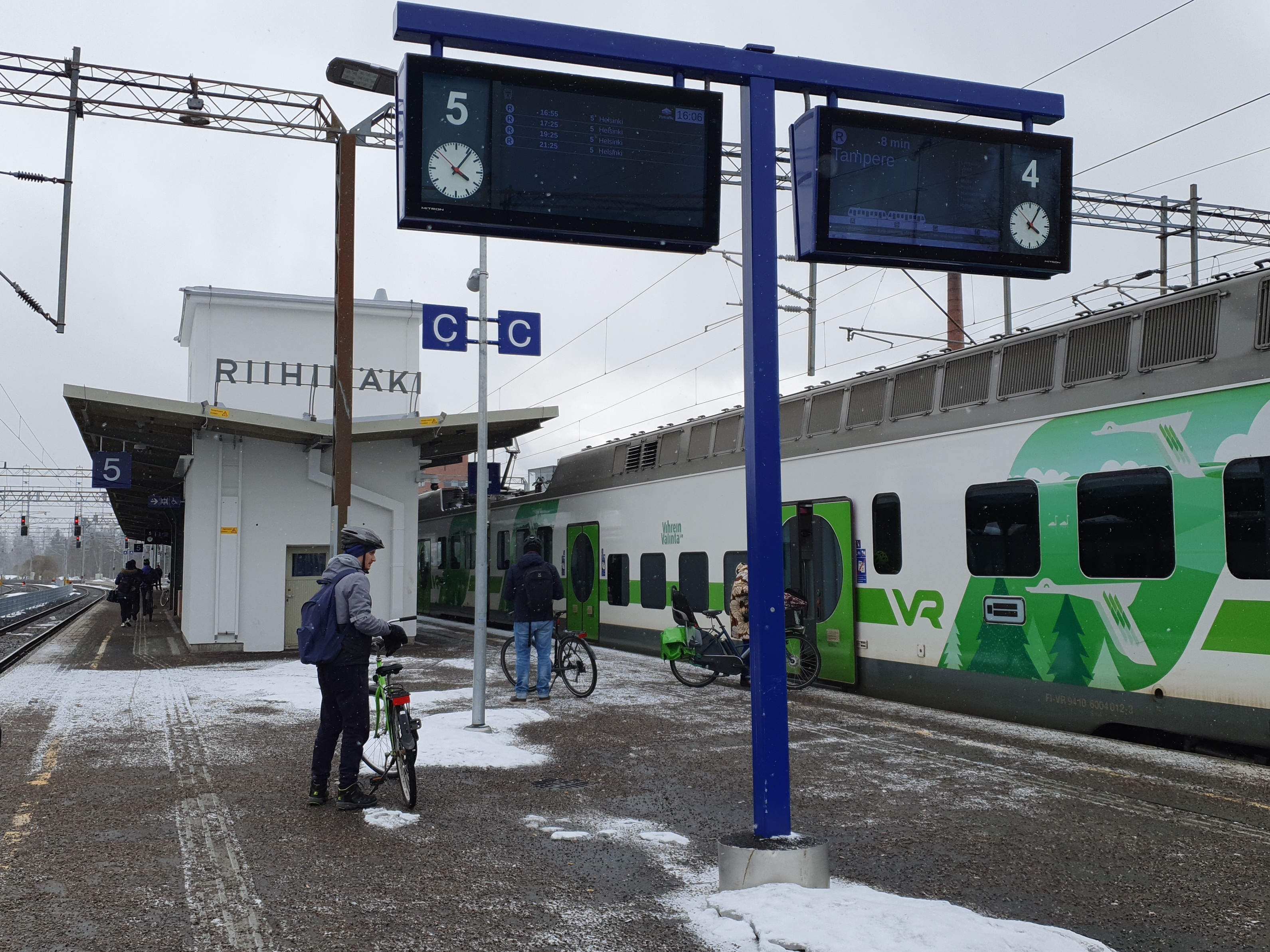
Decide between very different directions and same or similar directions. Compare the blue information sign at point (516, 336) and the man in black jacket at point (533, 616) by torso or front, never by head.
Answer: very different directions

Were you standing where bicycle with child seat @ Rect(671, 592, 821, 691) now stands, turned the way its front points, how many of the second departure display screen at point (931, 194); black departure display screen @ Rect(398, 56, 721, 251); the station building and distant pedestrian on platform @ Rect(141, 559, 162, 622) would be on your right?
2

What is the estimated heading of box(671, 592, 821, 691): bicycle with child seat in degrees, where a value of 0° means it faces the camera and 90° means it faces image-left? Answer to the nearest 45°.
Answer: approximately 270°

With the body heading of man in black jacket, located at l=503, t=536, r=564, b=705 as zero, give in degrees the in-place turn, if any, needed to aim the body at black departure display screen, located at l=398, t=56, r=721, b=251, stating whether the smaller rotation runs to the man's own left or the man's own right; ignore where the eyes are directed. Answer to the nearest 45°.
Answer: approximately 180°

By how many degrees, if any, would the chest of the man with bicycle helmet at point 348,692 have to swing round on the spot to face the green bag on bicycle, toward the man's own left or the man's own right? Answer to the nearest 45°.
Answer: approximately 45° to the man's own left

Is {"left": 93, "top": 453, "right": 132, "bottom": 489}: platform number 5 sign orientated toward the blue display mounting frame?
yes

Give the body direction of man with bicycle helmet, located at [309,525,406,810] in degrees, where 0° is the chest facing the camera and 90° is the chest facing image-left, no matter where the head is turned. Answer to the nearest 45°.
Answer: approximately 270°

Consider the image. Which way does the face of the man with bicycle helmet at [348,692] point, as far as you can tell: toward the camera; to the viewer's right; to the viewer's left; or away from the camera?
to the viewer's right

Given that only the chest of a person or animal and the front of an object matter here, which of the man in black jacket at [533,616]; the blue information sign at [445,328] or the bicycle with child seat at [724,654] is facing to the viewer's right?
the bicycle with child seat

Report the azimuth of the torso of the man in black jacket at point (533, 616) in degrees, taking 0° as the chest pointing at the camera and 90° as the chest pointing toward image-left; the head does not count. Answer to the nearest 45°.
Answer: approximately 180°

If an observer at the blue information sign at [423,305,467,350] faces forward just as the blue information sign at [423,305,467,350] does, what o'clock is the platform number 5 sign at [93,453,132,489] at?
The platform number 5 sign is roughly at 5 o'clock from the blue information sign.
